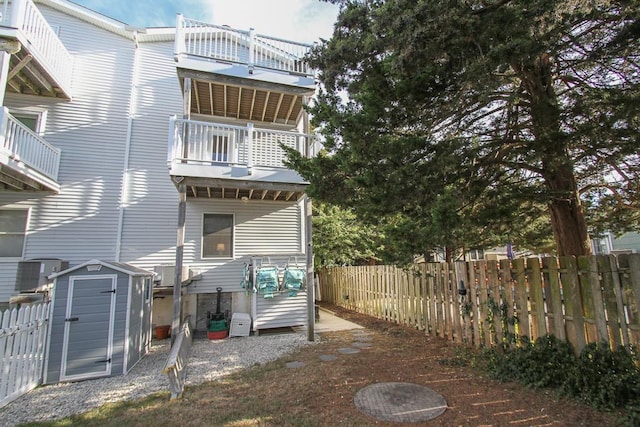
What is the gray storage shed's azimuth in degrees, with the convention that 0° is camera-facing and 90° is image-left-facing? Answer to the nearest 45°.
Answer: approximately 0°

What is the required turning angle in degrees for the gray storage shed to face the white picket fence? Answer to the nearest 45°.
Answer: approximately 45° to its right

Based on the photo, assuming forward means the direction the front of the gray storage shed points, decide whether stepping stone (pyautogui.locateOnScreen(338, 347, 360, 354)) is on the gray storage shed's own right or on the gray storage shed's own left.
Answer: on the gray storage shed's own left

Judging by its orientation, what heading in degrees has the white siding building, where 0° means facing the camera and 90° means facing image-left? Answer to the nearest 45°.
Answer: approximately 0°

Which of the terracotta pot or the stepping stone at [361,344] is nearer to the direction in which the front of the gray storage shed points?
the stepping stone

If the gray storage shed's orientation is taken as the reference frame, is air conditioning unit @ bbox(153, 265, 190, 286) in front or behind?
behind

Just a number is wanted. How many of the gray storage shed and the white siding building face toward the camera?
2

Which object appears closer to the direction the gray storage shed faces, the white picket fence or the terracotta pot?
the white picket fence

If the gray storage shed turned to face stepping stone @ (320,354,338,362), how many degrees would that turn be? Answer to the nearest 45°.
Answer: approximately 45° to its left

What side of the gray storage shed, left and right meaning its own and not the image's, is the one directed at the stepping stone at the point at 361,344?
left

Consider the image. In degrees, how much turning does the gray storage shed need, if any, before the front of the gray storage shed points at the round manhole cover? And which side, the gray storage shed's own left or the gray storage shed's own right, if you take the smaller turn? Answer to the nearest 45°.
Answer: approximately 45° to the gray storage shed's own left

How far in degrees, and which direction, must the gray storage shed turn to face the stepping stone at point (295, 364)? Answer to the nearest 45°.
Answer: approximately 45° to its left
